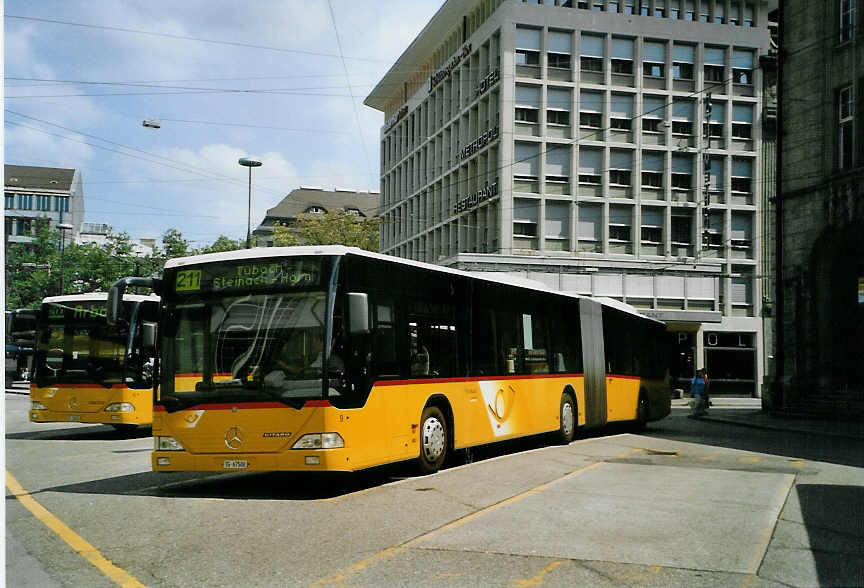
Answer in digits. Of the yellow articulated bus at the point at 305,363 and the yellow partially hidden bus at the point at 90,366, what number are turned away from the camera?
0

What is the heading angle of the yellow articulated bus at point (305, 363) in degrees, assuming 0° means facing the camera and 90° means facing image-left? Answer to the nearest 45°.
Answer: approximately 45°

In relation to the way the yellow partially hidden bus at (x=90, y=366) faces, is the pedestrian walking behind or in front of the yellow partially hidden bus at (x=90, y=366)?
behind

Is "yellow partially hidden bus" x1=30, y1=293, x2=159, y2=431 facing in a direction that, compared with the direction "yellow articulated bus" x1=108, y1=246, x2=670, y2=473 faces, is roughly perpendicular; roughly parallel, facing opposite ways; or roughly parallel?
roughly parallel

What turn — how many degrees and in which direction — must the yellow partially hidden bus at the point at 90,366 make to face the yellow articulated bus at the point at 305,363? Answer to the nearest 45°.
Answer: approximately 45° to its left

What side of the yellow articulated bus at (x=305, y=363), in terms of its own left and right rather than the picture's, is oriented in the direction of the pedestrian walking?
back

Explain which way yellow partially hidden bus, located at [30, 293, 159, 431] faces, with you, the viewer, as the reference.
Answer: facing the viewer and to the left of the viewer

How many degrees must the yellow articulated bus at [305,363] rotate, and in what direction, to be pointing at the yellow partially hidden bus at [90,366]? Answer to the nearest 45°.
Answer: approximately 90° to its right
